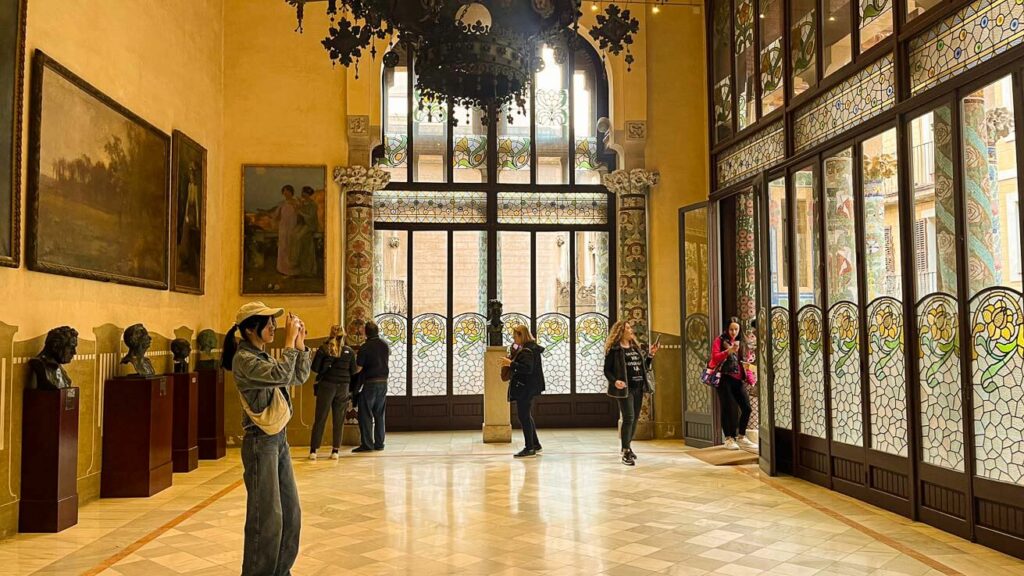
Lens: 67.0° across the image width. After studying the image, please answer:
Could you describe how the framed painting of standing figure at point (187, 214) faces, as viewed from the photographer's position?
facing the viewer and to the right of the viewer

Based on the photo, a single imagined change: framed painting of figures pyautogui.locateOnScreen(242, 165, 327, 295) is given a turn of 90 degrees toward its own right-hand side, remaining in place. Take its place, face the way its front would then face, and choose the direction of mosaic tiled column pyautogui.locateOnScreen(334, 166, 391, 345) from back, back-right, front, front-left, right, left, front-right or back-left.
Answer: back

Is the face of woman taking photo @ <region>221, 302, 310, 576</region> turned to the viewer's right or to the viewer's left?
to the viewer's right

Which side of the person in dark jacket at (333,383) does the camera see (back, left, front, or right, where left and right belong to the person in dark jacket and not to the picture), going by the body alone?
back

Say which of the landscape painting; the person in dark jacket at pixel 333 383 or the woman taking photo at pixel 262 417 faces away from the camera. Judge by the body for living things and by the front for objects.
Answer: the person in dark jacket

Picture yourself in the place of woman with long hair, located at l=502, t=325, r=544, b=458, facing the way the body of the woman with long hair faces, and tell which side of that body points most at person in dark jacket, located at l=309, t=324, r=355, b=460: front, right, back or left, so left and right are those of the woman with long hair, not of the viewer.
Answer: front

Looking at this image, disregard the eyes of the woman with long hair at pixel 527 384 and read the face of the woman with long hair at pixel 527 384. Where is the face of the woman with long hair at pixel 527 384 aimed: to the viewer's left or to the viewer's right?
to the viewer's left

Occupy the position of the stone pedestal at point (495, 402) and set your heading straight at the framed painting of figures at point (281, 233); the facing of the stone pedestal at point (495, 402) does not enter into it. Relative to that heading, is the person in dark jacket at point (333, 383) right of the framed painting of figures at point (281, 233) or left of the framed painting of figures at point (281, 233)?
left

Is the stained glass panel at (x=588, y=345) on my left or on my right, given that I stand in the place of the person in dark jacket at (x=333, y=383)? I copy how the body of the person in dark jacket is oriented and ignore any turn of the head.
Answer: on my right

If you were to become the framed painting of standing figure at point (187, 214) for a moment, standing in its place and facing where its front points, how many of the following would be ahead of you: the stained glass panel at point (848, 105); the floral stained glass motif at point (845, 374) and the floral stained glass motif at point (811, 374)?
3

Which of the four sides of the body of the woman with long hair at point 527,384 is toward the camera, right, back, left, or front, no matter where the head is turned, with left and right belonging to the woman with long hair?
left

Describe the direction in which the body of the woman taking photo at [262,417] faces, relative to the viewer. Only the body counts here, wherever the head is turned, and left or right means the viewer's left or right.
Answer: facing to the right of the viewer

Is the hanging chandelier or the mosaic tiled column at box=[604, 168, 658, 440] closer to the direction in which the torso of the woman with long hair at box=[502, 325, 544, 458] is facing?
the hanging chandelier

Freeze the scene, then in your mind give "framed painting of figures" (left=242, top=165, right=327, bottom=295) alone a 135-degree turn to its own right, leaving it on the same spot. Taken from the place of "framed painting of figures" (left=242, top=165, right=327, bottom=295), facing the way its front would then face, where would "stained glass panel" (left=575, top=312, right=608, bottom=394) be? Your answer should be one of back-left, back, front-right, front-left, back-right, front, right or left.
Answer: back-right
